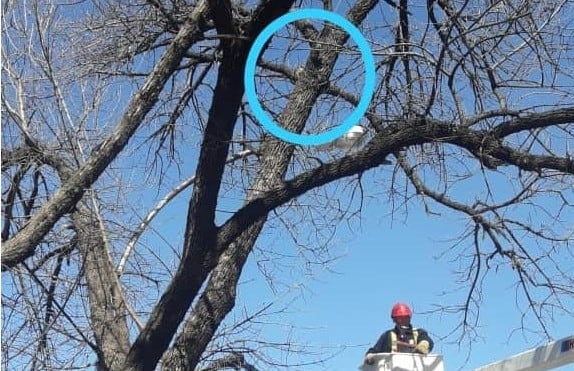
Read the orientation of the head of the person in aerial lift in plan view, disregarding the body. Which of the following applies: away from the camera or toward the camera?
toward the camera

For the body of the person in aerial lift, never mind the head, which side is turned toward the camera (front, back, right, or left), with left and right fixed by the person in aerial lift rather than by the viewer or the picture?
front
